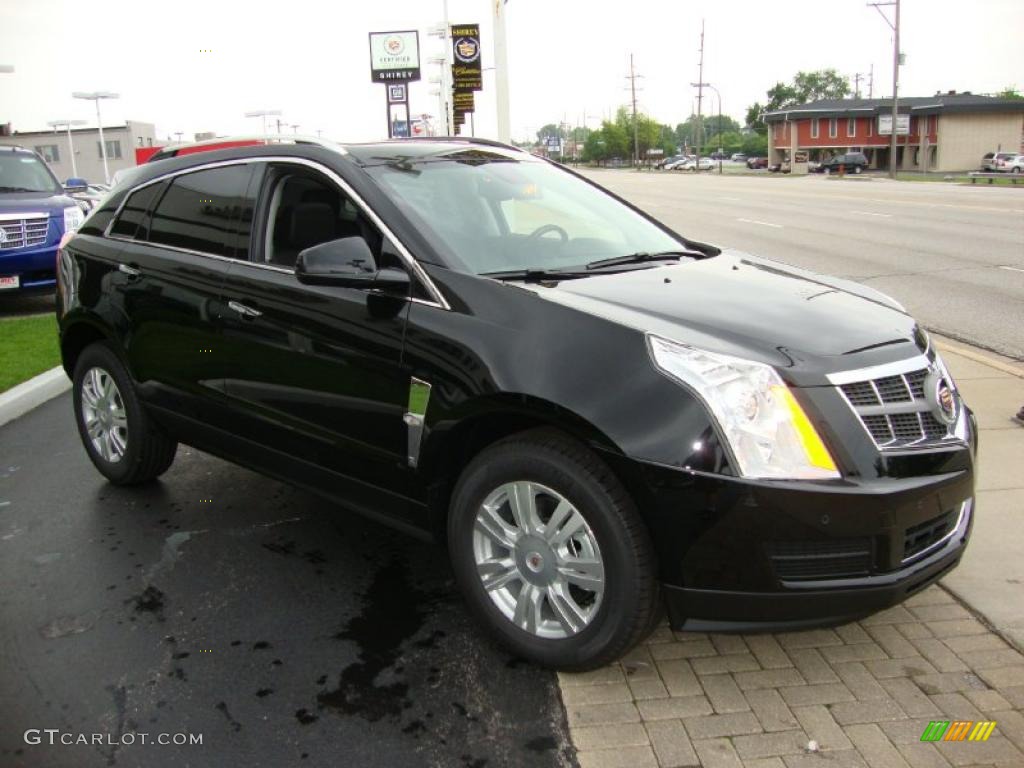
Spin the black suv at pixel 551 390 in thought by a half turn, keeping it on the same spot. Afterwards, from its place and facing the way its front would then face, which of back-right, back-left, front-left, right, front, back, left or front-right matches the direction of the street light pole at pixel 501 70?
front-right

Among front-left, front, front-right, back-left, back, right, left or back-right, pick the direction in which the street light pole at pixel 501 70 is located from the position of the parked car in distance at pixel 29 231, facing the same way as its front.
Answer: back-left

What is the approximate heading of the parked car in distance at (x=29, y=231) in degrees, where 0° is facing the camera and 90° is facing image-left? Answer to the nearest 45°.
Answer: approximately 0°

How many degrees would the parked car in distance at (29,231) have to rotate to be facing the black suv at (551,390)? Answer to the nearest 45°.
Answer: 0° — it already faces it

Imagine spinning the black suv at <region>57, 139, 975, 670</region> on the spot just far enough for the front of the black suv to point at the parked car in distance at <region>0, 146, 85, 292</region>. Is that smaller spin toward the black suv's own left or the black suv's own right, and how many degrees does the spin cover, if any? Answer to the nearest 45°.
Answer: approximately 180°

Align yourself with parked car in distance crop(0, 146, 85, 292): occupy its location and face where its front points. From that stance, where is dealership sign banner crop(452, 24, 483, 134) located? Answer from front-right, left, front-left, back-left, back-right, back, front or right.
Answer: back-left

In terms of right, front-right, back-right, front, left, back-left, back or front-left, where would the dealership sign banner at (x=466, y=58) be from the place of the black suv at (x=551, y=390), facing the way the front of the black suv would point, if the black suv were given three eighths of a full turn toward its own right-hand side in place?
right

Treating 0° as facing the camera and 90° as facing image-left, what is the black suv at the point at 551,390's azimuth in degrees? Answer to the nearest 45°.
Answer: approximately 315°
